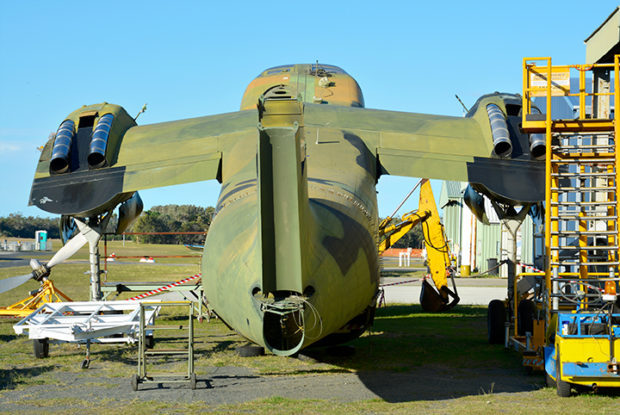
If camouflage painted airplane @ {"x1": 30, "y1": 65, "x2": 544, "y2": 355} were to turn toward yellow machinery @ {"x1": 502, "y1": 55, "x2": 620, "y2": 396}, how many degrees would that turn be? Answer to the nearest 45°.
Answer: approximately 135° to its right

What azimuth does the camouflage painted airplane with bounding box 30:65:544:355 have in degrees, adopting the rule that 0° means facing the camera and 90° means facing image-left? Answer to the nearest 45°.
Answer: approximately 180°
